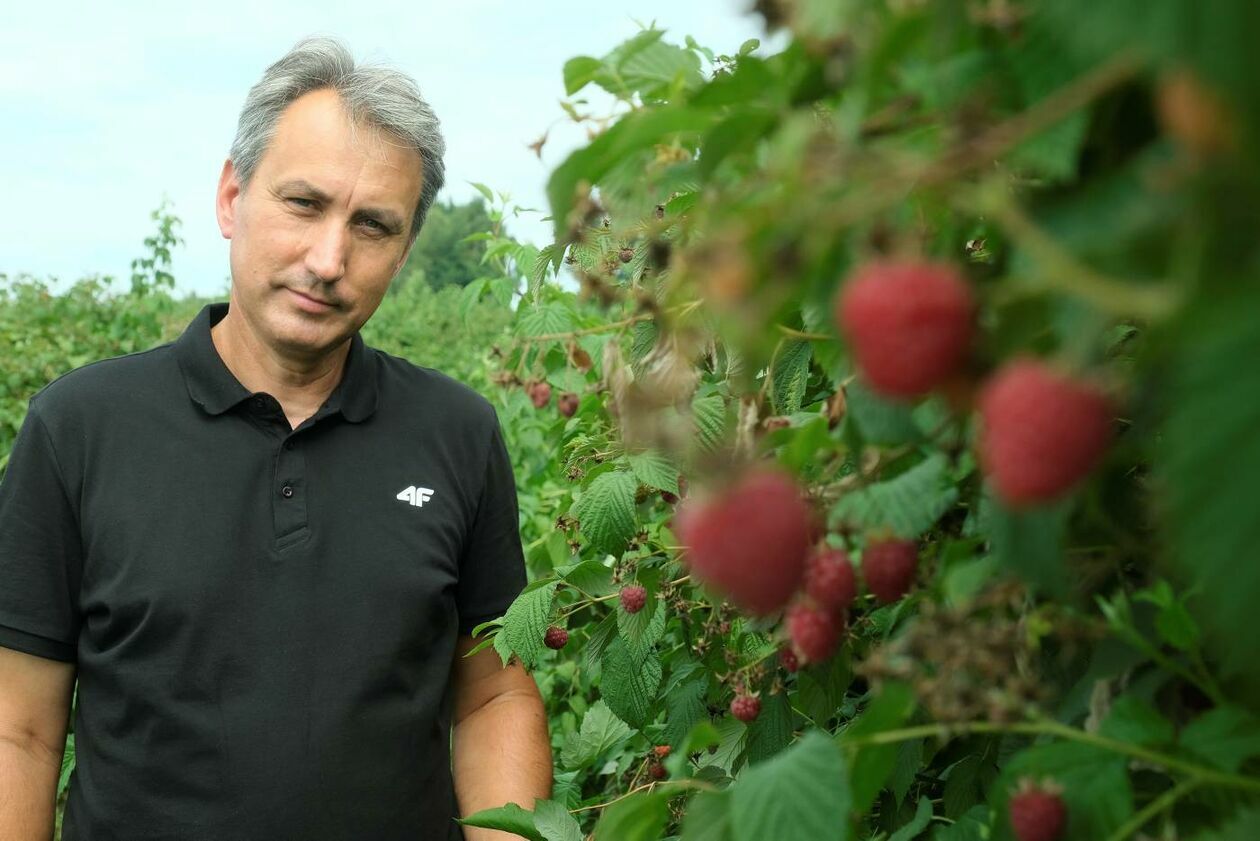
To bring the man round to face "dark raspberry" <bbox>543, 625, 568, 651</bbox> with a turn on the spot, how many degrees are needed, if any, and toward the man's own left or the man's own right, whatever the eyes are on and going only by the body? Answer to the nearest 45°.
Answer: approximately 45° to the man's own left

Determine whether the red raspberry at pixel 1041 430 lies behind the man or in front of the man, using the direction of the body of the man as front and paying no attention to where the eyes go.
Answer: in front

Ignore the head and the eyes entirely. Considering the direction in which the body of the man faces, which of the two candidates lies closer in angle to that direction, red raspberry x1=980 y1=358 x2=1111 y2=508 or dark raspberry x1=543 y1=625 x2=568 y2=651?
the red raspberry

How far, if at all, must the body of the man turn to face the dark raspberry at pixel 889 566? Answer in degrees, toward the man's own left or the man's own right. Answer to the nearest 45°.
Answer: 0° — they already face it

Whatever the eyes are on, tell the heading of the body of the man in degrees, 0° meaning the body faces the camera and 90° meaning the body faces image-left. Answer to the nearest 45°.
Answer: approximately 0°

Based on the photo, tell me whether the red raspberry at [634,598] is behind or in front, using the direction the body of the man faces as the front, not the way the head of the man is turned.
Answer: in front

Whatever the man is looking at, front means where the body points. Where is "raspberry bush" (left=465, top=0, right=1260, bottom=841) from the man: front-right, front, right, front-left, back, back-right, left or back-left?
front

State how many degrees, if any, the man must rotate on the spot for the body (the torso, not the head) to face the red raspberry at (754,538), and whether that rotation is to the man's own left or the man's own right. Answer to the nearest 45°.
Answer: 0° — they already face it
